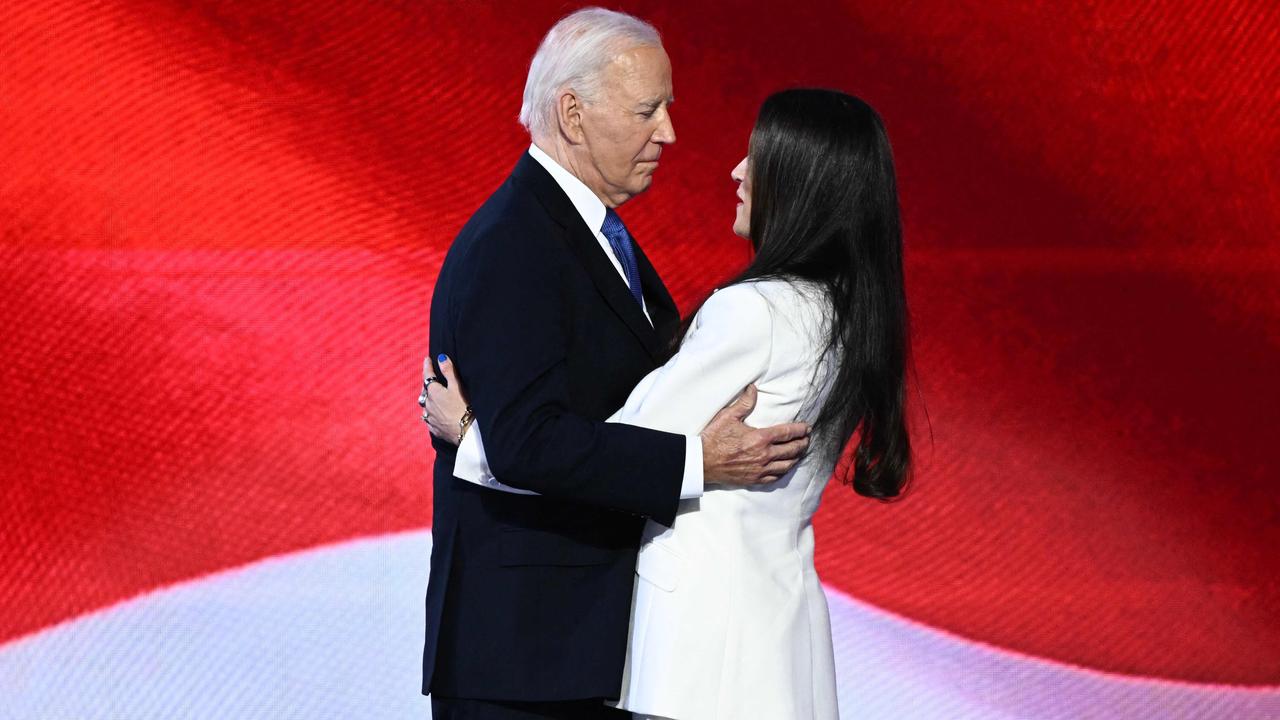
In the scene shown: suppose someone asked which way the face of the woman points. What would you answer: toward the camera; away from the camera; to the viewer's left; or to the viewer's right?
to the viewer's left

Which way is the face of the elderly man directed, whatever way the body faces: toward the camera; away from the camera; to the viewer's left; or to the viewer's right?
to the viewer's right

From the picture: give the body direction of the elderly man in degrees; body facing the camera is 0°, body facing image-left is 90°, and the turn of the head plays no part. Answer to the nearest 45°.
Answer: approximately 270°
